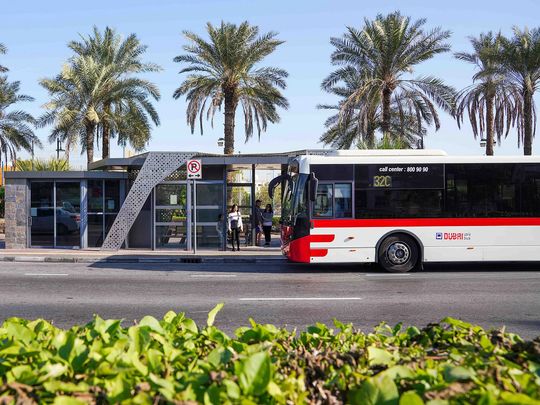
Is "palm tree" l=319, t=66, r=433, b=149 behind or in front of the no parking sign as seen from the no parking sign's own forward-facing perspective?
behind

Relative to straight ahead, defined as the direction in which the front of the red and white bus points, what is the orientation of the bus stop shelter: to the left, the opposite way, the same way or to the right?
to the left

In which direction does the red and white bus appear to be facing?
to the viewer's left

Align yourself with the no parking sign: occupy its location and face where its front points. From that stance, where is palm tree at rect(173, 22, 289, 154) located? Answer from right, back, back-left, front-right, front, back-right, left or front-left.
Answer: back

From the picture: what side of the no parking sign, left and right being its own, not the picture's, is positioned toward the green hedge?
front

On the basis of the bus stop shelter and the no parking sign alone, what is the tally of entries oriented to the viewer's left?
0

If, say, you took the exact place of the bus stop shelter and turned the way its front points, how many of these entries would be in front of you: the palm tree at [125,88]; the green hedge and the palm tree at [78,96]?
1

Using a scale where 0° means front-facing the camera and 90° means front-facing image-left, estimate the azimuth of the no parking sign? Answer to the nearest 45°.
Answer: approximately 0°

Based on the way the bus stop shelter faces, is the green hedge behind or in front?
in front

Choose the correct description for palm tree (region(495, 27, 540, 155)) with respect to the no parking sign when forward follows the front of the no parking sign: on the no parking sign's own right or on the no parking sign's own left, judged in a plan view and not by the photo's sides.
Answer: on the no parking sign's own left

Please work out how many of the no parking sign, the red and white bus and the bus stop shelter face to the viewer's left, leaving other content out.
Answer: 1
